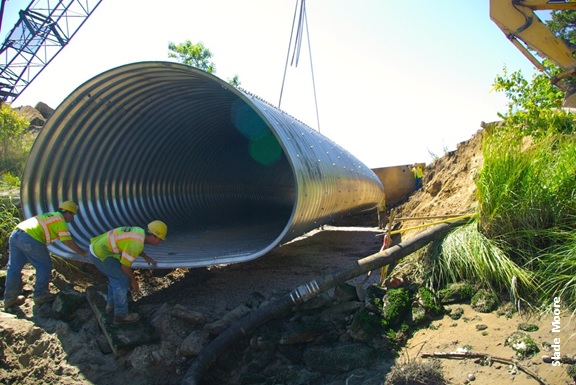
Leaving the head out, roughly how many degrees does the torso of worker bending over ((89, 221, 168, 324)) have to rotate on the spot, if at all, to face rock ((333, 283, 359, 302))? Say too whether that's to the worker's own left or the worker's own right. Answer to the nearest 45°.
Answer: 0° — they already face it

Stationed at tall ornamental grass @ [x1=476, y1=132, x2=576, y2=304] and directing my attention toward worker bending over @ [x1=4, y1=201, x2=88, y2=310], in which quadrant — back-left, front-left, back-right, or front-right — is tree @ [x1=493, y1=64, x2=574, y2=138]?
back-right

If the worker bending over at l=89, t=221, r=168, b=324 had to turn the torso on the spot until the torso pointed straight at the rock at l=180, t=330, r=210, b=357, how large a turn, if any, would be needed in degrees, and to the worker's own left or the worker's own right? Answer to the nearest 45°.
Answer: approximately 45° to the worker's own right

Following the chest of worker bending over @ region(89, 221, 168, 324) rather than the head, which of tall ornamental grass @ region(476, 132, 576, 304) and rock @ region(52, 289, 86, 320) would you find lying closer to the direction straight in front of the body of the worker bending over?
the tall ornamental grass

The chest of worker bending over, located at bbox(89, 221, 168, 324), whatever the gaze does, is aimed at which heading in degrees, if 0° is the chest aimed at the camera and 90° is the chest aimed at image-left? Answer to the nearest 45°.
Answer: approximately 270°

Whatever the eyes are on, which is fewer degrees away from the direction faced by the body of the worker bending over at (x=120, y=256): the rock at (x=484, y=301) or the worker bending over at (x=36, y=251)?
the rock

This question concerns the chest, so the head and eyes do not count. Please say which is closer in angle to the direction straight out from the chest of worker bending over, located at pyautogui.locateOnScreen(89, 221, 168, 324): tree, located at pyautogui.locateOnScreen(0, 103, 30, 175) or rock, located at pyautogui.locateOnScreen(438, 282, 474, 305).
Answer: the rock

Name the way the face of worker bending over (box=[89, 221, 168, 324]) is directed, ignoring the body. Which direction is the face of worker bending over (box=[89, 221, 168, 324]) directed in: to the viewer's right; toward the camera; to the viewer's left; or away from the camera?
to the viewer's right

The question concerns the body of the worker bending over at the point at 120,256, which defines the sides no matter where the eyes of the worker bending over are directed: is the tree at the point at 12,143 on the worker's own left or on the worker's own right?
on the worker's own left

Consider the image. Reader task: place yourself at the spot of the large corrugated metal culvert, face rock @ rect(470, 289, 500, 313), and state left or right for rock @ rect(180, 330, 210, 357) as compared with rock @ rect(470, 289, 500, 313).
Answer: right

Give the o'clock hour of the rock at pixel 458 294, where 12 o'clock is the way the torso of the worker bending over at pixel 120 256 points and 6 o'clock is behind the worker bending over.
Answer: The rock is roughly at 1 o'clock from the worker bending over.
